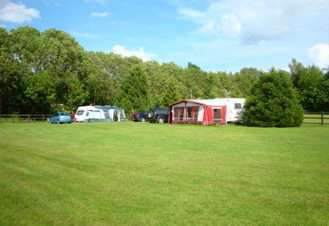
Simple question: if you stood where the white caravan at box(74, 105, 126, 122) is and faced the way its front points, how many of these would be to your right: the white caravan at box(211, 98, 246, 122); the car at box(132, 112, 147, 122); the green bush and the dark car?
0

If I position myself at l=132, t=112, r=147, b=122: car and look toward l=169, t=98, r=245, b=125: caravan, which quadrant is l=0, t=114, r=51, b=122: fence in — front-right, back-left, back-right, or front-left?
back-right

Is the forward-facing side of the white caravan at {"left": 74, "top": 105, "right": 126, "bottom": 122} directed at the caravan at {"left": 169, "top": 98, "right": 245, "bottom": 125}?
no

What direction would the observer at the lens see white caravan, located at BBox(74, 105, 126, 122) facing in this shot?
facing the viewer and to the left of the viewer

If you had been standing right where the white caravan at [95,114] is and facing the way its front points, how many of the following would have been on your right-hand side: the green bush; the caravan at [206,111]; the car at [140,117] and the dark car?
0

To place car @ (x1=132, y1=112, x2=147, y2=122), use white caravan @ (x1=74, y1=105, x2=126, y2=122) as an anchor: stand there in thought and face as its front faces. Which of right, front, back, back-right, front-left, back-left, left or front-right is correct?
back-left
